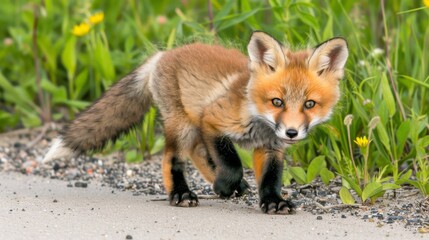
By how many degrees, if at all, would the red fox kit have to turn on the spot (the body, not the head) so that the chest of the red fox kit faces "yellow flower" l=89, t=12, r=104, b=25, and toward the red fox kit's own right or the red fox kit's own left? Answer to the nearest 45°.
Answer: approximately 180°

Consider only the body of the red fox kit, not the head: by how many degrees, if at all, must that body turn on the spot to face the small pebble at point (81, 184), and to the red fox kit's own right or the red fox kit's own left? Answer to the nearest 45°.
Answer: approximately 180°

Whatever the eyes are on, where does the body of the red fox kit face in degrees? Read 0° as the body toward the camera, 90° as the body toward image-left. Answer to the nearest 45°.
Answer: approximately 315°
